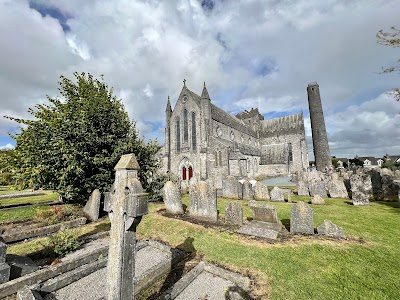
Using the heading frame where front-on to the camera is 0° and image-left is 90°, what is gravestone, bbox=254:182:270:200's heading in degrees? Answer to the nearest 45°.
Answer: approximately 0°

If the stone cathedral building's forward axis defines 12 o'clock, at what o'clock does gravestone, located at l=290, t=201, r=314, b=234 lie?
The gravestone is roughly at 10 o'clock from the stone cathedral building.

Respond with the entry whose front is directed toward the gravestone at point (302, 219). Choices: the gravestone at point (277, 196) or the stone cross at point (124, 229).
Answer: the gravestone at point (277, 196)

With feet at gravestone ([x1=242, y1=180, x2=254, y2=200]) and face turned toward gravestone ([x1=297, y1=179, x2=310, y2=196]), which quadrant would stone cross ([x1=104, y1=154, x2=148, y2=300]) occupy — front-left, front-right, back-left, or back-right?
back-right

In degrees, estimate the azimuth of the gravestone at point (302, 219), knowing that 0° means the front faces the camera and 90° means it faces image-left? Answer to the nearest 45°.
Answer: approximately 0°

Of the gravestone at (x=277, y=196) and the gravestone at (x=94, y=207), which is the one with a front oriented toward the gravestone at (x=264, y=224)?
the gravestone at (x=277, y=196)

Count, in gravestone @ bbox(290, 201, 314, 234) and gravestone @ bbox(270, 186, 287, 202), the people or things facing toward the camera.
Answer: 2

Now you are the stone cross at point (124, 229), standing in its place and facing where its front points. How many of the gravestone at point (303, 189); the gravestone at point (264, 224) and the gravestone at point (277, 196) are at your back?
3

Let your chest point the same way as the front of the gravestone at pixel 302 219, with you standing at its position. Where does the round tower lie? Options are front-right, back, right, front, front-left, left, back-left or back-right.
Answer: back

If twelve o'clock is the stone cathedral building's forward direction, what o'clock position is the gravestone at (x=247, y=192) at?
The gravestone is roughly at 10 o'clock from the stone cathedral building.

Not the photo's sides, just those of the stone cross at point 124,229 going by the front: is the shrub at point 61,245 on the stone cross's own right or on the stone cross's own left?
on the stone cross's own right

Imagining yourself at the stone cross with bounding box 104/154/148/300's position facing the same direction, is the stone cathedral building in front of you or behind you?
behind
